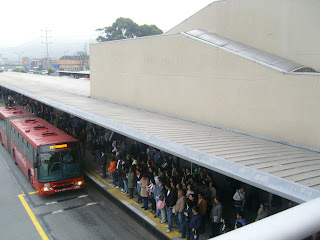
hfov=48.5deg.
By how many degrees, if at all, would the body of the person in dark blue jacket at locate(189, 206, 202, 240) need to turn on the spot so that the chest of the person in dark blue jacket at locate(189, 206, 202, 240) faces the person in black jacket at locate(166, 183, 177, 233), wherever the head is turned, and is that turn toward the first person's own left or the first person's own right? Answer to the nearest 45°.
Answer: approximately 90° to the first person's own right

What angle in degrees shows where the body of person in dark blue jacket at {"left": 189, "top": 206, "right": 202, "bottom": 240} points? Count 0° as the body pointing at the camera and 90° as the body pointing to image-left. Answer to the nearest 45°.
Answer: approximately 45°
